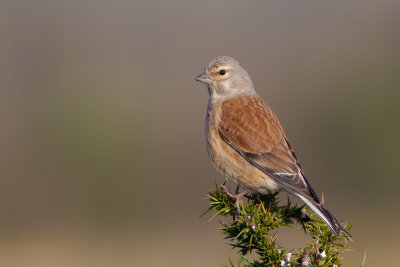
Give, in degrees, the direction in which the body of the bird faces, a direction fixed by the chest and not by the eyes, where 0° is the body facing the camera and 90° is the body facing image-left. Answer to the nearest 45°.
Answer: approximately 90°
